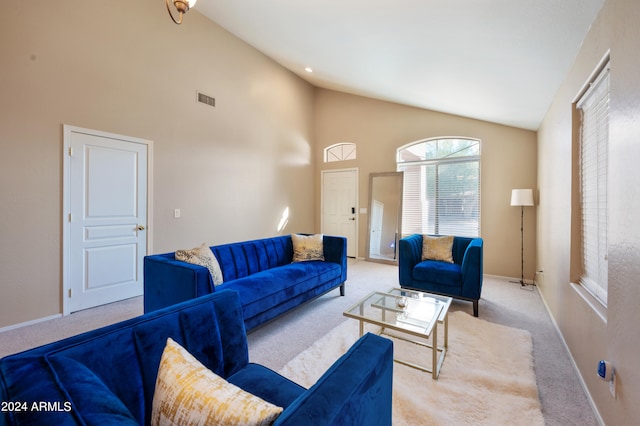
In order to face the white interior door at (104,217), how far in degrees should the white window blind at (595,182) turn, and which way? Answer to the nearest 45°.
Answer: approximately 45° to its left

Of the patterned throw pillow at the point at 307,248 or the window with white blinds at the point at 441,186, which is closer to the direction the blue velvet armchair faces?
the patterned throw pillow

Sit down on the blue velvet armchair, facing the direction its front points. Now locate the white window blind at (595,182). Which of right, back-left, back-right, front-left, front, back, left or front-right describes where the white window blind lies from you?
left

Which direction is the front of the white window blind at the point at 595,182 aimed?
to the viewer's left

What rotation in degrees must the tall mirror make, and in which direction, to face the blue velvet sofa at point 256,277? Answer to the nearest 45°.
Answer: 0° — it already faces it

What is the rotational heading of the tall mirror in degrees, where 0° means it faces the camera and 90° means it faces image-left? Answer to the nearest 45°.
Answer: approximately 0°

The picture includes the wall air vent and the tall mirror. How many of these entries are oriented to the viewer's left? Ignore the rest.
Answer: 0

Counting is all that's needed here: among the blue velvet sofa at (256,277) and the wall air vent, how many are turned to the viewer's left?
0

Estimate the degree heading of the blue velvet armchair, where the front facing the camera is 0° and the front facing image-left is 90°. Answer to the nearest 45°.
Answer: approximately 45°

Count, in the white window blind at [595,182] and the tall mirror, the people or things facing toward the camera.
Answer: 1

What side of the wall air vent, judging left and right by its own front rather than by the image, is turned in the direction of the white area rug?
front

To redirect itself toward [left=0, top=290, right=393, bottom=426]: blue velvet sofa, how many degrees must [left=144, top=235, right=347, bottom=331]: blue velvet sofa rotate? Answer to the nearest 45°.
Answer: approximately 45° to its right

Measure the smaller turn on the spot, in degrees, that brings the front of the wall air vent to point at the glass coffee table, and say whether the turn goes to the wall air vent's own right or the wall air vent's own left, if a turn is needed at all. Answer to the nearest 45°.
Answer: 0° — it already faces it
